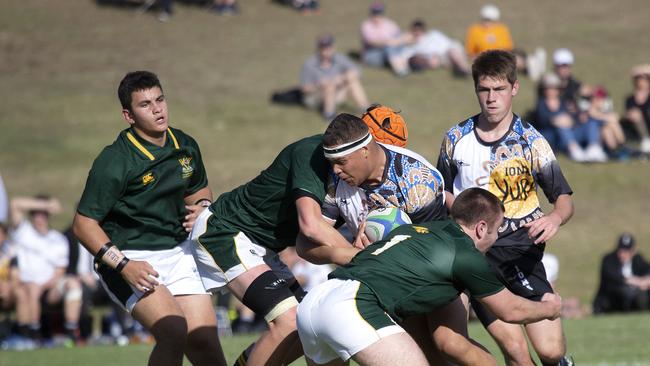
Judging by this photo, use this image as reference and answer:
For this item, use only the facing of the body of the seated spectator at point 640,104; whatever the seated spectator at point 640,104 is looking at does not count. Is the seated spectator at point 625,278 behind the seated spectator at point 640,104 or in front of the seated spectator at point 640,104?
in front

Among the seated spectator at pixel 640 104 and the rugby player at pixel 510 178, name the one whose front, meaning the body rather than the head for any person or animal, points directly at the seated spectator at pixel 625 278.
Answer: the seated spectator at pixel 640 104

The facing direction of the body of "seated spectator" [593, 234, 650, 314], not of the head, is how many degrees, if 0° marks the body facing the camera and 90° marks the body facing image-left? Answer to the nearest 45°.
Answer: approximately 0°

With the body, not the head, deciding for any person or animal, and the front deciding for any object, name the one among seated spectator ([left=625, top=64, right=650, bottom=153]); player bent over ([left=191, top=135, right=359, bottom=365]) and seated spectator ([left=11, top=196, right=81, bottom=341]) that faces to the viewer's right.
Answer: the player bent over

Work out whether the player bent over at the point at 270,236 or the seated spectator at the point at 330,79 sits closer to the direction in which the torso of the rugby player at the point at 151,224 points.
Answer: the player bent over

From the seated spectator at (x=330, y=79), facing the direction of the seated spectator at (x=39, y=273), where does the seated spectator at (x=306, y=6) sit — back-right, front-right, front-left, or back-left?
back-right

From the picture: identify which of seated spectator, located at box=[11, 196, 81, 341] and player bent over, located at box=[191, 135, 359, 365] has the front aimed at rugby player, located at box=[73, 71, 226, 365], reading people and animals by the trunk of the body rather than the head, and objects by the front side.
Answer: the seated spectator

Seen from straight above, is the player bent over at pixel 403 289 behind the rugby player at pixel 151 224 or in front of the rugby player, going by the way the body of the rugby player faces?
in front

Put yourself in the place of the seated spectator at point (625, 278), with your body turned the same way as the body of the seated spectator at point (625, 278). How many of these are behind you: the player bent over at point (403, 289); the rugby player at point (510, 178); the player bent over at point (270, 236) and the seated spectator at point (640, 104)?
1
